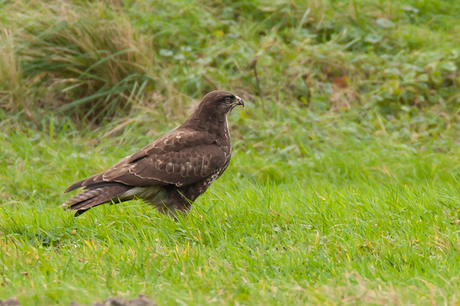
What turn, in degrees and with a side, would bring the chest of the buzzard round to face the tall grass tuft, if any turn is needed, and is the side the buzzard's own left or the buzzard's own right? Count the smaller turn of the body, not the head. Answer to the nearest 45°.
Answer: approximately 90° to the buzzard's own left

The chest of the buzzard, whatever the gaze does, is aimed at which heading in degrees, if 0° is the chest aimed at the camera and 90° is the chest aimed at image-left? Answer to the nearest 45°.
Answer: approximately 270°
